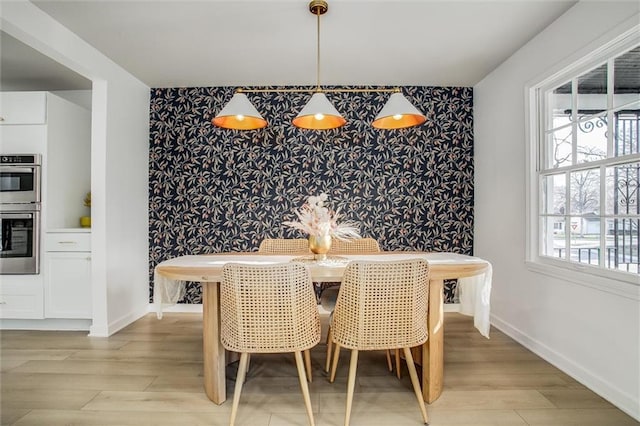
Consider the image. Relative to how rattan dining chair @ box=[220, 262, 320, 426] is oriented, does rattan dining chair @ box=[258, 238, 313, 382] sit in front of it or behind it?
in front

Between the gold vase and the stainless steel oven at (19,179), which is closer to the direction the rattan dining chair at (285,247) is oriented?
the gold vase

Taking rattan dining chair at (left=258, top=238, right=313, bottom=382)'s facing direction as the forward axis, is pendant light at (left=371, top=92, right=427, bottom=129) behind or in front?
in front

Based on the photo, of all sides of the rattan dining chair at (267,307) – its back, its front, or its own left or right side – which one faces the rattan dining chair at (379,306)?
right

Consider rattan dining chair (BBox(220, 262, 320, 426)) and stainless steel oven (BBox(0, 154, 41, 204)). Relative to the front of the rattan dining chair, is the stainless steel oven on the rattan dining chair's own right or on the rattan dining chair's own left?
on the rattan dining chair's own left

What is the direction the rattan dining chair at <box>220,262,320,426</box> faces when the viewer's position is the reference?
facing away from the viewer

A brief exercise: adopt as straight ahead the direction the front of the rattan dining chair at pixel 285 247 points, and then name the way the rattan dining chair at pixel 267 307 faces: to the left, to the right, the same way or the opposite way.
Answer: the opposite way

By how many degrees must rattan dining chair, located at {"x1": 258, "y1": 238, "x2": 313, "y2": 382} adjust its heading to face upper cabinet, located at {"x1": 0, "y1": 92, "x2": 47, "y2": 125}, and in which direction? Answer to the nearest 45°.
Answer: approximately 90° to its right

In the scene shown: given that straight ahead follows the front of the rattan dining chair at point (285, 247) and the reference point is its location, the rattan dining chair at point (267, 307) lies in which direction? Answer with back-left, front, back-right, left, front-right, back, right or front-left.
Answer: front

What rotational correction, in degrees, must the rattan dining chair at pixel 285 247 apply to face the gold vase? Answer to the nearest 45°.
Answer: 0° — it already faces it

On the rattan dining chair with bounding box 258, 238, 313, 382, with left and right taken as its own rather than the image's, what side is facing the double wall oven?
right

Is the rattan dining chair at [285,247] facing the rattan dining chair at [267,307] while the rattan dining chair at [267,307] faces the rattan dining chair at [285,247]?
yes

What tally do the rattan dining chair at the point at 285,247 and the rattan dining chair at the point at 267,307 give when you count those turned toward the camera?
1

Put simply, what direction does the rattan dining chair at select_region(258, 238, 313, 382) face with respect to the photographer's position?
facing the viewer

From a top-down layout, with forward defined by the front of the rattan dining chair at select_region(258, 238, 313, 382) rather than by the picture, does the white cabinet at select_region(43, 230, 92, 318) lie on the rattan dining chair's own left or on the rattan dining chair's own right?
on the rattan dining chair's own right
